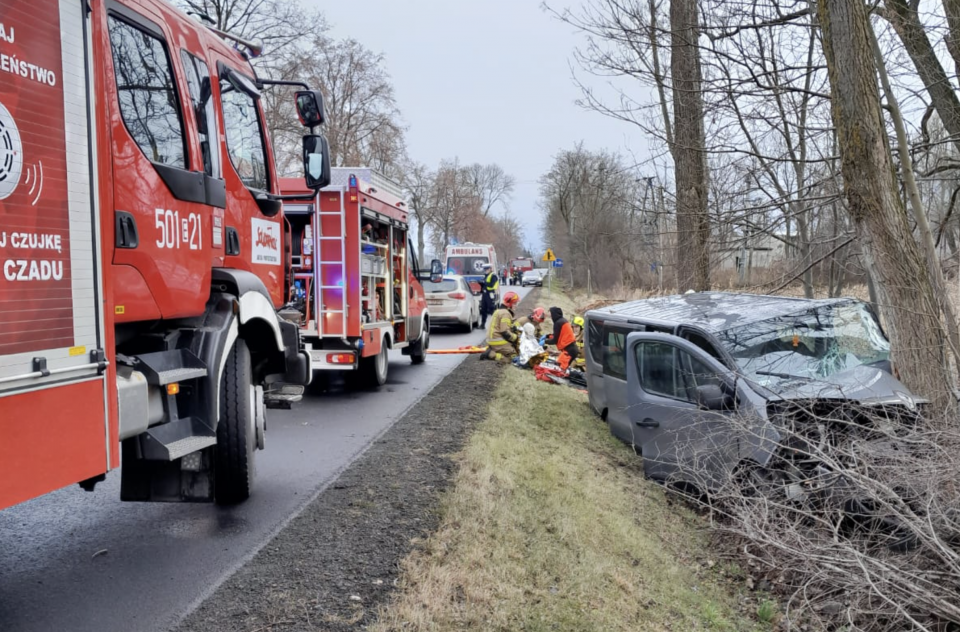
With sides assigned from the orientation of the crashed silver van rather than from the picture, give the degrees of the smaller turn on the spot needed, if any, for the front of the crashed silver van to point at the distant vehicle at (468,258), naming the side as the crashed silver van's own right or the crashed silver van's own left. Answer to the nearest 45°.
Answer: approximately 180°

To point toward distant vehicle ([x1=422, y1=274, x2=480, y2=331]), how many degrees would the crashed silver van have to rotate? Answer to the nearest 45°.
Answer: approximately 180°

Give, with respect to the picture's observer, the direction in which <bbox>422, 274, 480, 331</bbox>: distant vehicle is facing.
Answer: facing away from the viewer

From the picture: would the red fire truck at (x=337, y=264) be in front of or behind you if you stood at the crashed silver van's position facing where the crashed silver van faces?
behind

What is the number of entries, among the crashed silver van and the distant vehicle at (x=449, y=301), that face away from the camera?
1

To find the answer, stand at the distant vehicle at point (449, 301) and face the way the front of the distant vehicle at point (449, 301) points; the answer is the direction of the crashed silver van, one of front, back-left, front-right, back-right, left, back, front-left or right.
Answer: back

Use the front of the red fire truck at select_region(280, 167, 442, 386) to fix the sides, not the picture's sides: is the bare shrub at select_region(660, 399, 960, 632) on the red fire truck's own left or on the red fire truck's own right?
on the red fire truck's own right

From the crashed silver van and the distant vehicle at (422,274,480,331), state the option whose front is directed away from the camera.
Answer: the distant vehicle

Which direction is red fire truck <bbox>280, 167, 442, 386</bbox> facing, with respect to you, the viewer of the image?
facing away from the viewer and to the right of the viewer

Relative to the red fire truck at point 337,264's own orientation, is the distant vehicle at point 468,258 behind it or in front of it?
in front

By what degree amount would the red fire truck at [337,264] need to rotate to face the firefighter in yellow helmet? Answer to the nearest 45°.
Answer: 0° — it already faces them
